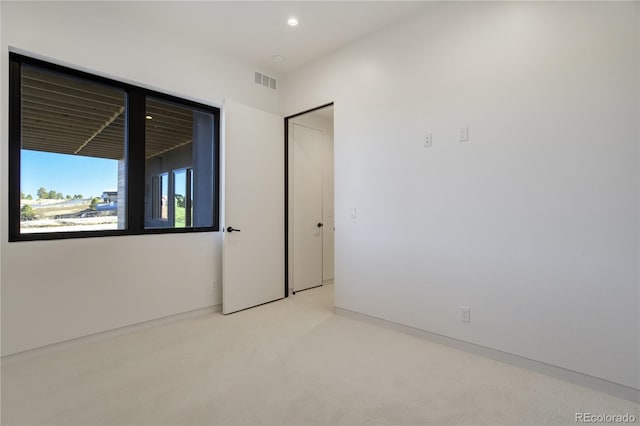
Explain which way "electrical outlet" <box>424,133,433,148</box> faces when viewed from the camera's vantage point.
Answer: facing the viewer and to the left of the viewer

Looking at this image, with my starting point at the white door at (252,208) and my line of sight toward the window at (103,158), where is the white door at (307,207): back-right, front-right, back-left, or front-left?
back-right

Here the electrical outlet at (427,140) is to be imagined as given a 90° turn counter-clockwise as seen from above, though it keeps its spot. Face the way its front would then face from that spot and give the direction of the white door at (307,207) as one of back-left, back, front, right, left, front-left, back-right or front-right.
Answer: back

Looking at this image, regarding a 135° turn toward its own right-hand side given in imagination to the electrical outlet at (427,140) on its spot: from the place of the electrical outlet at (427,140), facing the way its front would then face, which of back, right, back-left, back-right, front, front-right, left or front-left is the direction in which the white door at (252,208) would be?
left

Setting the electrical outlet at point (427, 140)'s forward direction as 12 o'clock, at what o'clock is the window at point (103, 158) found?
The window is roughly at 1 o'clock from the electrical outlet.
